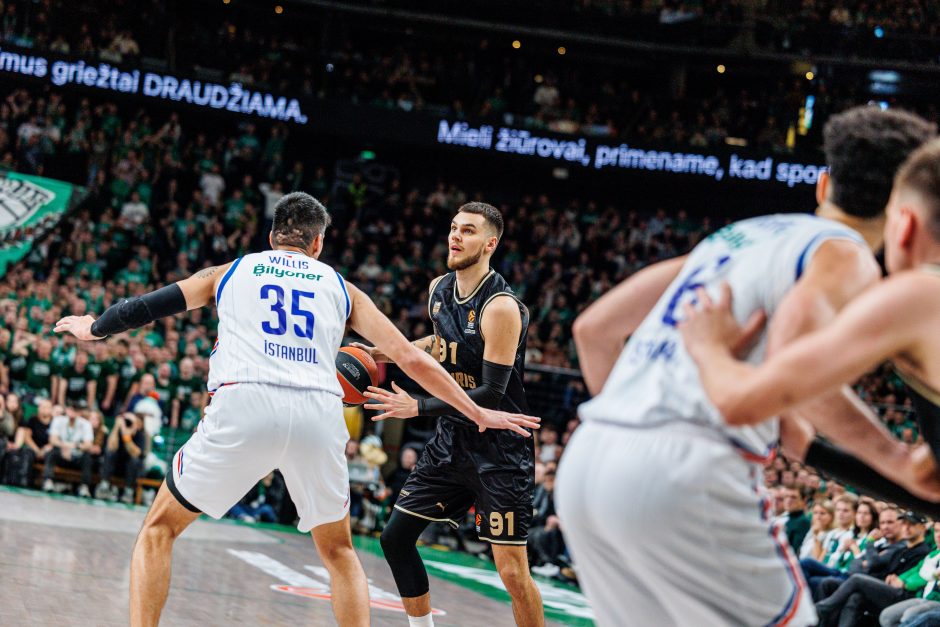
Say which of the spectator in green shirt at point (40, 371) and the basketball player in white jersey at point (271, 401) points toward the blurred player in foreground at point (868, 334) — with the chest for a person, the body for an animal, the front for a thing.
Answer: the spectator in green shirt

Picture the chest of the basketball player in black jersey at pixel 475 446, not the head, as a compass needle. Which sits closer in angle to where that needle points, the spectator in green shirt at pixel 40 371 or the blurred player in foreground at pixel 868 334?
the blurred player in foreground

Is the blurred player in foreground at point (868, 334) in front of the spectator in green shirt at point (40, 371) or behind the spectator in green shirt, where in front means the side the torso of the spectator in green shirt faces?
in front

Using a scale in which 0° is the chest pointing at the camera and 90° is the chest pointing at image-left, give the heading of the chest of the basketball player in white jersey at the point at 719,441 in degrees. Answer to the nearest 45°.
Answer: approximately 225°

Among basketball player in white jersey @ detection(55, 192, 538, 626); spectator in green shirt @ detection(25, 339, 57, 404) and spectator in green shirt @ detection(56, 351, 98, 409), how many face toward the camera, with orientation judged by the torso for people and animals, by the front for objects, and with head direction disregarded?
2

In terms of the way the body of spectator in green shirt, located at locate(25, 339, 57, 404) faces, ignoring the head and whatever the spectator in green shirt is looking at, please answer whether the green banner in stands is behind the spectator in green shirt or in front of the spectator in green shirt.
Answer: behind

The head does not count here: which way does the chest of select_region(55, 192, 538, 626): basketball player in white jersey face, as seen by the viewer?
away from the camera

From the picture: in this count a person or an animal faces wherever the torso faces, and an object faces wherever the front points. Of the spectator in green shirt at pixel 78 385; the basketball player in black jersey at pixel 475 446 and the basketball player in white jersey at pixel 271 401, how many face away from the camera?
1

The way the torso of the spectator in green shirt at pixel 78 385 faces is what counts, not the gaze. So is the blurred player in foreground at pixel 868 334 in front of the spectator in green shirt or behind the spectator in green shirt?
in front

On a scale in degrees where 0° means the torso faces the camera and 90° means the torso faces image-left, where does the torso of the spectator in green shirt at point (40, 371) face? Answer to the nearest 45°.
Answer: approximately 0°

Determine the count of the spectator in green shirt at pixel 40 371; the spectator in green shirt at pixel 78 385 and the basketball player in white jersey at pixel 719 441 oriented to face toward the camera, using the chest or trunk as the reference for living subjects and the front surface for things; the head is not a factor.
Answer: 2

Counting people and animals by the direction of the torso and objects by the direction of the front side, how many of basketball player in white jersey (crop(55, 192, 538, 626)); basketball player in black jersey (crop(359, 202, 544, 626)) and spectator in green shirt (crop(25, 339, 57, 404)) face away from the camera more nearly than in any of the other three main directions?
1

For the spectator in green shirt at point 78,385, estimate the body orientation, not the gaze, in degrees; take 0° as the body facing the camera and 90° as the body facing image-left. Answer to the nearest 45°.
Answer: approximately 0°

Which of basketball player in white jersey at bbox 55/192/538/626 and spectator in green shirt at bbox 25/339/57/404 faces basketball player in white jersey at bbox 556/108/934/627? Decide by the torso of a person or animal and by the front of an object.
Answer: the spectator in green shirt
